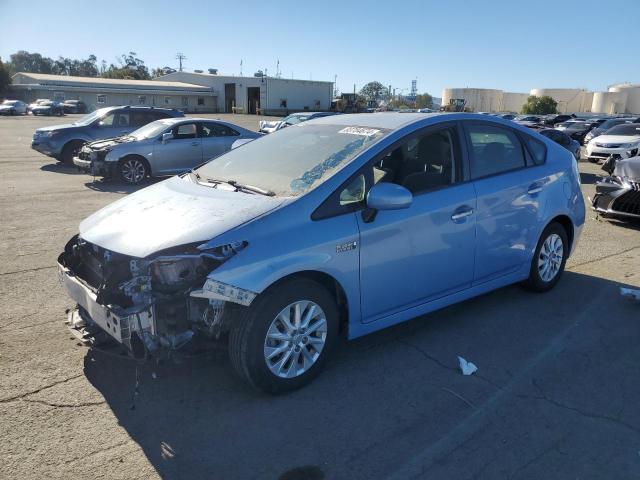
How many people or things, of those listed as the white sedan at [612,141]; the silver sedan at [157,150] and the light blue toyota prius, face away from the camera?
0

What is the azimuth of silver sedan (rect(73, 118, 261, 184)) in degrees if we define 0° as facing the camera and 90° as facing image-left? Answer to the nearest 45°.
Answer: approximately 45°

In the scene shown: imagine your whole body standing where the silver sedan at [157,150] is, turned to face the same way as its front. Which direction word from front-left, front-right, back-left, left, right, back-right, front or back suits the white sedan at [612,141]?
back-left

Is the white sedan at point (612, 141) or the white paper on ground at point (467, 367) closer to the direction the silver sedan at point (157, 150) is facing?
the white paper on ground

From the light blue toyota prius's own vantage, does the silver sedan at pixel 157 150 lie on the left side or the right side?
on its right

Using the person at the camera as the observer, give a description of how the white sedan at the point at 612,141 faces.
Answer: facing the viewer and to the left of the viewer

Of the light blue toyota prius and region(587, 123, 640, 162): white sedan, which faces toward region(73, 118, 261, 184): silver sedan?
the white sedan

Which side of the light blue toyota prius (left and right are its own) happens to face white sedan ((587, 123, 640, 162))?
back

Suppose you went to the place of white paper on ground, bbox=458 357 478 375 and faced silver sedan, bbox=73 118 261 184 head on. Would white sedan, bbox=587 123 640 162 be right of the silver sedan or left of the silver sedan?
right

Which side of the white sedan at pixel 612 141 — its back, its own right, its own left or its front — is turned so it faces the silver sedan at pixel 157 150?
front

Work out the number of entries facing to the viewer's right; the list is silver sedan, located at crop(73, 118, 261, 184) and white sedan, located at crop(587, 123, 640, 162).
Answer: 0
